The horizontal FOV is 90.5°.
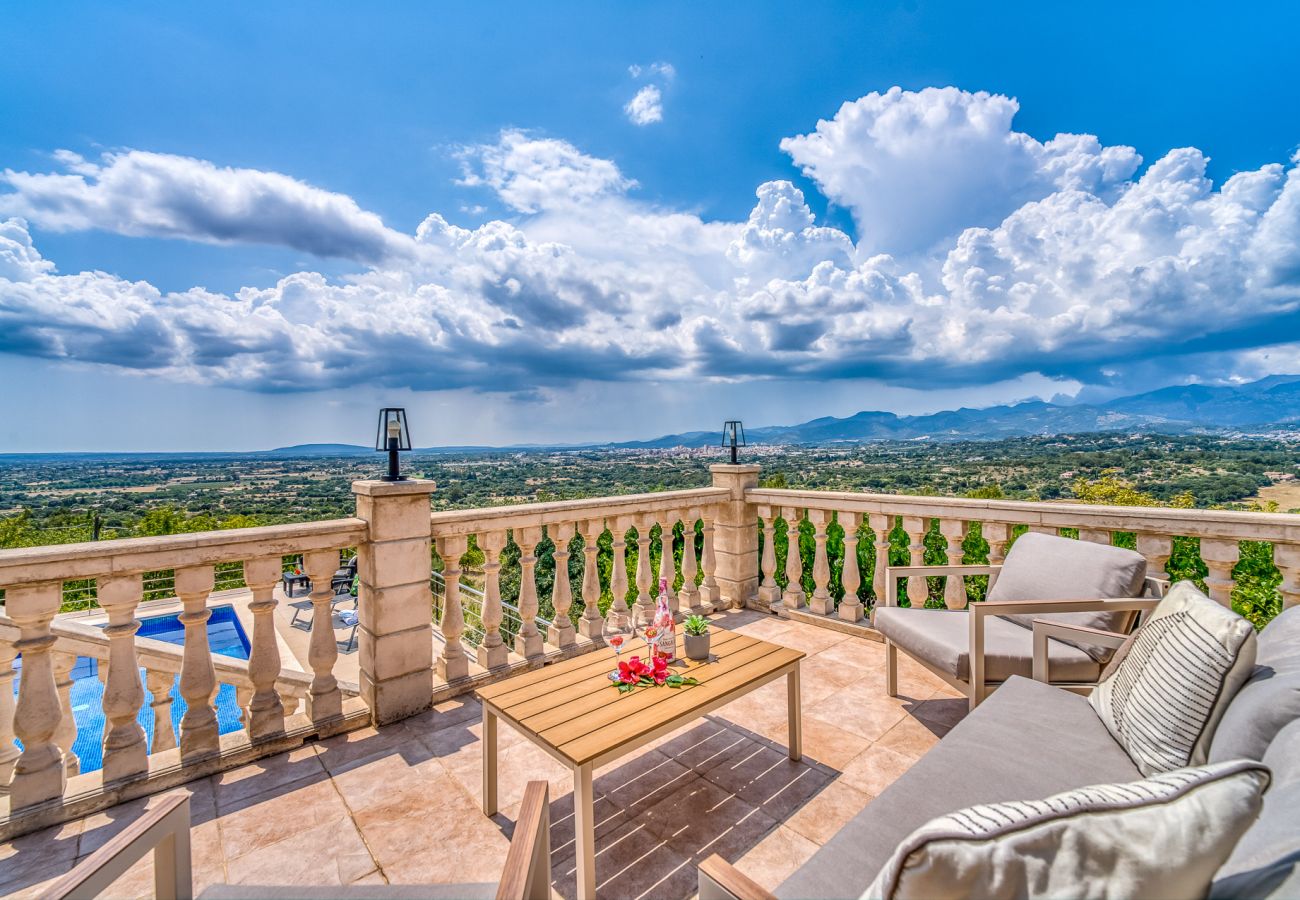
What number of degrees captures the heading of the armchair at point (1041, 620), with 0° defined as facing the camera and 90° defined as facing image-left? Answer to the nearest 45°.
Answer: approximately 45°

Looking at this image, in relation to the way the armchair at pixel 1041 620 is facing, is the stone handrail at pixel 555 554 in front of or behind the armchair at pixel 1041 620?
in front

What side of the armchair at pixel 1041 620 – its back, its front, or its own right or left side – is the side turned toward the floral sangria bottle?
front

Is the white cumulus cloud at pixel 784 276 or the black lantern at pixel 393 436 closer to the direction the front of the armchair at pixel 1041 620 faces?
the black lantern

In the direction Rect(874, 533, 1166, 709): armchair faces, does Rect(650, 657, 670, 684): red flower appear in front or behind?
in front

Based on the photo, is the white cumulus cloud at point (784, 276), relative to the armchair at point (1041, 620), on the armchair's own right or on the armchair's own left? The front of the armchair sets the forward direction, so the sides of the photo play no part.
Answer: on the armchair's own right

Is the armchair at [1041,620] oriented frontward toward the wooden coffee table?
yes

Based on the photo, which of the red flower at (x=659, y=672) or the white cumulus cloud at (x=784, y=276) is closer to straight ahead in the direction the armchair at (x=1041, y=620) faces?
the red flower

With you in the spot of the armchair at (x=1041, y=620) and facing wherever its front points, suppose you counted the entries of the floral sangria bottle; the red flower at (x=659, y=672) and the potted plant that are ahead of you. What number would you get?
3

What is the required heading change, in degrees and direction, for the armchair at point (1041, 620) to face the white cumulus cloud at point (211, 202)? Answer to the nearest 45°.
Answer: approximately 45° to its right
